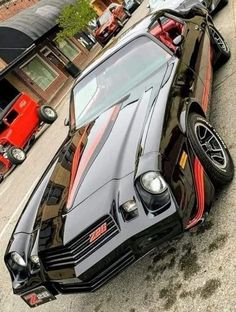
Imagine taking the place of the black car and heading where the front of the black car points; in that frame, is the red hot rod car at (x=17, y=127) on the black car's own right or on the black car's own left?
on the black car's own right

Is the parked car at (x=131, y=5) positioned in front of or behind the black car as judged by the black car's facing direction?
behind

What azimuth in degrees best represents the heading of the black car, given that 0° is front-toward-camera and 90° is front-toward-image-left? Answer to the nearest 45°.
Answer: approximately 45°

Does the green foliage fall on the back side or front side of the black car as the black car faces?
on the back side

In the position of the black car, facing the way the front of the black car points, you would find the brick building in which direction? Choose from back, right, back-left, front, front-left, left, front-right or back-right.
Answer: back-right

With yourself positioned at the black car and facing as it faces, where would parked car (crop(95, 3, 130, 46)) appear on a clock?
The parked car is roughly at 5 o'clock from the black car.

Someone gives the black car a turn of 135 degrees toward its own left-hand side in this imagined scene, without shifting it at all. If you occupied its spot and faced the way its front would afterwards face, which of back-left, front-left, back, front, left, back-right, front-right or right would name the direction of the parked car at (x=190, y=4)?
front-left
